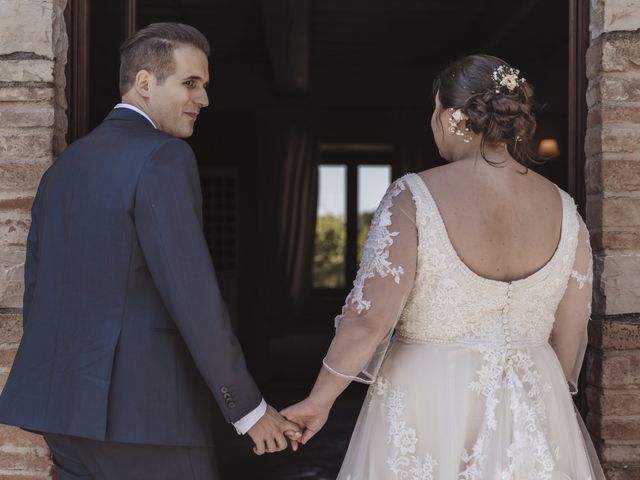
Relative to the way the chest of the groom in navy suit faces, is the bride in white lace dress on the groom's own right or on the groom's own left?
on the groom's own right

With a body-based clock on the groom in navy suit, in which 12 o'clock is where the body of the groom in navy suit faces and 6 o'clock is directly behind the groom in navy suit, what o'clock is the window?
The window is roughly at 11 o'clock from the groom in navy suit.

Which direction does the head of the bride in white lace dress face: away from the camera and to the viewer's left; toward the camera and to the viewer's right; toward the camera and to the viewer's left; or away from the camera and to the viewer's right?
away from the camera and to the viewer's left

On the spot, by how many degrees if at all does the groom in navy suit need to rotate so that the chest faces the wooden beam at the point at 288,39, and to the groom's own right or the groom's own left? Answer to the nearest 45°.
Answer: approximately 45° to the groom's own left

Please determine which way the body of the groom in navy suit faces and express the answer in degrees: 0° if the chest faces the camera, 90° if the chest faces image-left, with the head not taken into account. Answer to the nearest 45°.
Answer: approximately 225°

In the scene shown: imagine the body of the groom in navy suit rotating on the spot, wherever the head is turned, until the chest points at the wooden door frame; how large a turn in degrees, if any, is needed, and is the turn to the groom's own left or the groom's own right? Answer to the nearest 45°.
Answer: approximately 45° to the groom's own right
